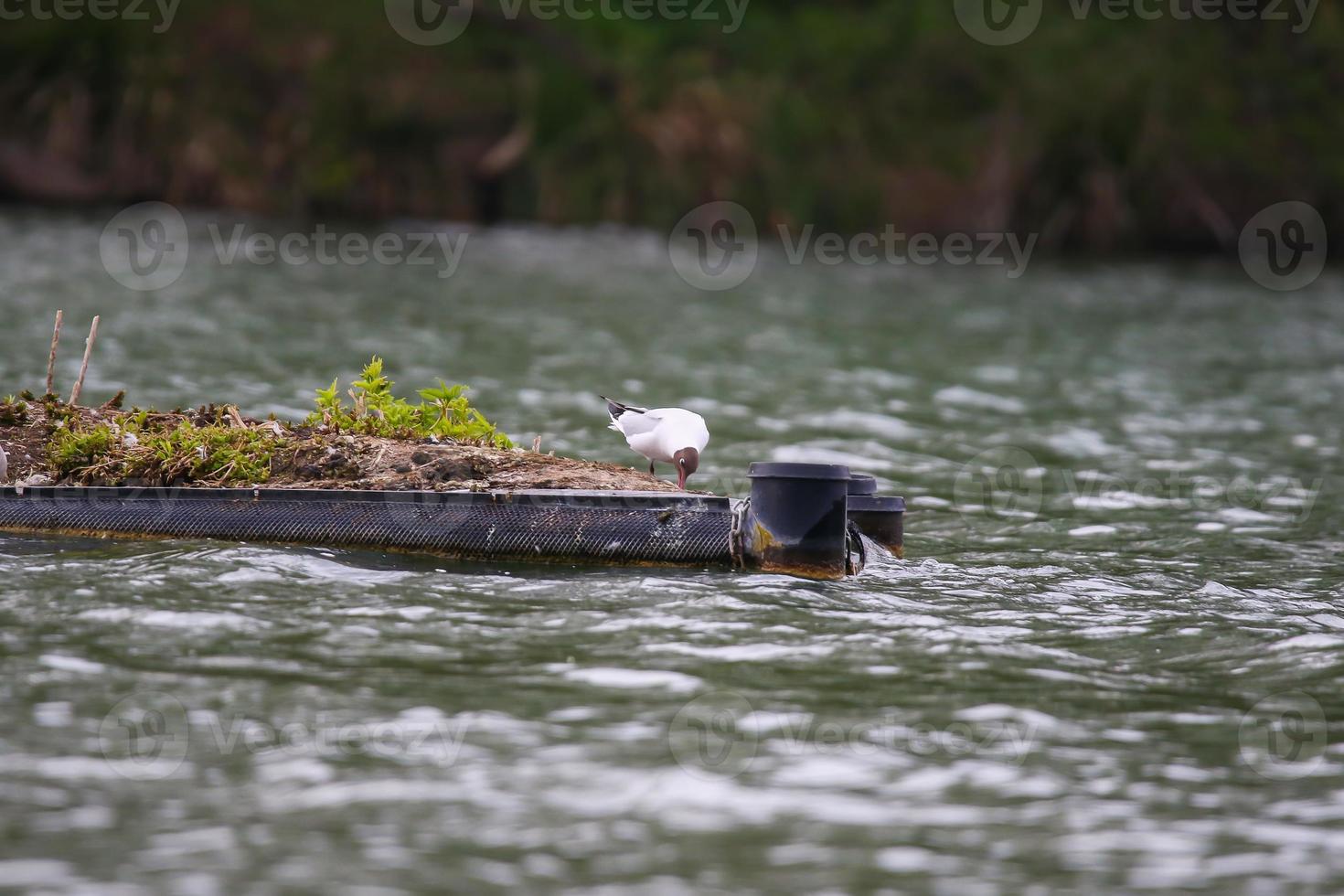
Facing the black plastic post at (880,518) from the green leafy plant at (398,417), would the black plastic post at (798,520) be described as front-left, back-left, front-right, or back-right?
front-right

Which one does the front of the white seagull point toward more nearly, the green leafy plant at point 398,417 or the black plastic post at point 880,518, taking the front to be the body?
the black plastic post

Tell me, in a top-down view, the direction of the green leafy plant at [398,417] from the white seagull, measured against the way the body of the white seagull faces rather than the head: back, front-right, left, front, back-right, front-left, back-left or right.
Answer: back-right

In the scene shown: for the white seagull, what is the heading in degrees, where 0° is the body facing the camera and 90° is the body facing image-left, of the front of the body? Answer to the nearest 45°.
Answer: approximately 315°

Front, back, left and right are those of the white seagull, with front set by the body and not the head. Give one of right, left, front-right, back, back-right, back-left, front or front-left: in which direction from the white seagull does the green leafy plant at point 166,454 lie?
back-right

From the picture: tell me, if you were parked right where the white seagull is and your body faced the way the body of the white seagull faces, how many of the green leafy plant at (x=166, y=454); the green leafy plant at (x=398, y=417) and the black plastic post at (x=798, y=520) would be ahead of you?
1

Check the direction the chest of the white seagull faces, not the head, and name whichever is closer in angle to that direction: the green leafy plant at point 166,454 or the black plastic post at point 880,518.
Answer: the black plastic post

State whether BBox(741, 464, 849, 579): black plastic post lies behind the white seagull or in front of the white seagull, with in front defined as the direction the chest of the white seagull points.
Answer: in front

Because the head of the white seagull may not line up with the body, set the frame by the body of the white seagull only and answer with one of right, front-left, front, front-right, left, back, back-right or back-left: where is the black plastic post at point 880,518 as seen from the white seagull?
front-left
